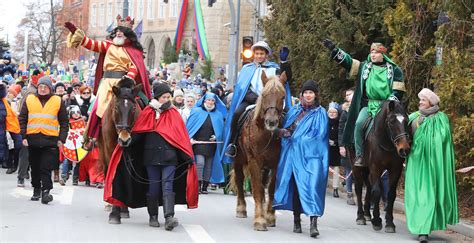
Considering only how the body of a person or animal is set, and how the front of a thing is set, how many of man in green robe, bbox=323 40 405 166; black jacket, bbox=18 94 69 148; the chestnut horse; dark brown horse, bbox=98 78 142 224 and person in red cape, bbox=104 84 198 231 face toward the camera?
5

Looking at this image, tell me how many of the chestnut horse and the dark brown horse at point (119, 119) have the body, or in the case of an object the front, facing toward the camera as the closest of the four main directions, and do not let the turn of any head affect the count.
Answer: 2

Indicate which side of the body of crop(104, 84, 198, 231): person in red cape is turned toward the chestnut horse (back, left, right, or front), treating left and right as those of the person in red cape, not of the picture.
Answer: left

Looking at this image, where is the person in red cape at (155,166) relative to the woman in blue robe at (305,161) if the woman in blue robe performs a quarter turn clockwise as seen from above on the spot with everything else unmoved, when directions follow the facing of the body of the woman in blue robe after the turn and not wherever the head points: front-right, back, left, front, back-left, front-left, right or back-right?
front

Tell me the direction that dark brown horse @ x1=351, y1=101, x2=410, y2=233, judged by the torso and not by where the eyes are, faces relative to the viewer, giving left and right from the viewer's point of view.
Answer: facing the viewer and to the right of the viewer

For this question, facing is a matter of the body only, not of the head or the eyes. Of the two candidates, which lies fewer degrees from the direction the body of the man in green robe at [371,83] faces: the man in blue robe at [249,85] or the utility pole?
the man in blue robe

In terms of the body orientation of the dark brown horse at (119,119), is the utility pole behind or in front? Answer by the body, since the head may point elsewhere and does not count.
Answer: behind

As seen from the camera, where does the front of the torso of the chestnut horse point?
toward the camera

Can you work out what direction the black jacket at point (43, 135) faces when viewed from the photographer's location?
facing the viewer

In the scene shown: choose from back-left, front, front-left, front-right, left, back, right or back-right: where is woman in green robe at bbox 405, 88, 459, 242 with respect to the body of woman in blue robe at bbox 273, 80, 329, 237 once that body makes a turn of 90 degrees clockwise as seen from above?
back

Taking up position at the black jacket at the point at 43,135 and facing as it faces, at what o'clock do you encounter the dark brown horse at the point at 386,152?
The dark brown horse is roughly at 10 o'clock from the black jacket.
